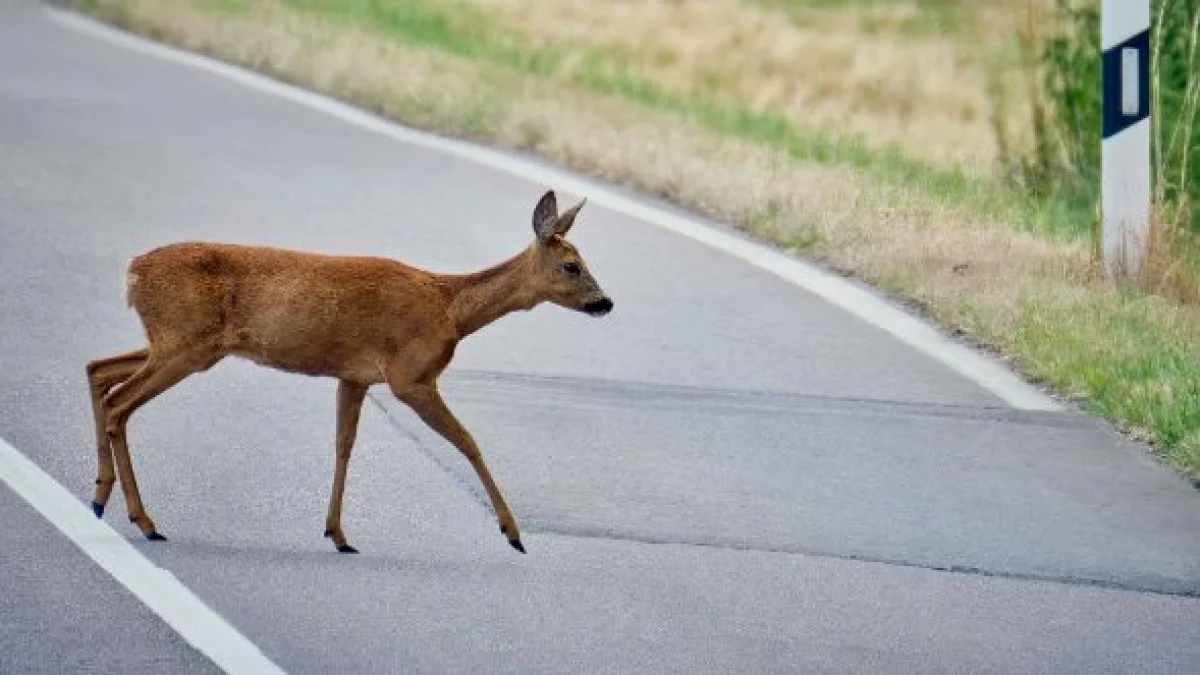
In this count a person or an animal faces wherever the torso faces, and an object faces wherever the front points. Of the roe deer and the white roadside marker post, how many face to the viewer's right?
1

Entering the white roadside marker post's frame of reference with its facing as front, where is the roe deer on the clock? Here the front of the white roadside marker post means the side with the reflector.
The roe deer is roughly at 1 o'clock from the white roadside marker post.

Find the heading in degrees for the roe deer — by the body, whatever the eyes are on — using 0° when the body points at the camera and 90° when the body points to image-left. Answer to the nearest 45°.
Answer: approximately 270°

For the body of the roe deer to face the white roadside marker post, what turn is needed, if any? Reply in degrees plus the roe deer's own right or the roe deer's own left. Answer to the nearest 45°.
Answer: approximately 45° to the roe deer's own left

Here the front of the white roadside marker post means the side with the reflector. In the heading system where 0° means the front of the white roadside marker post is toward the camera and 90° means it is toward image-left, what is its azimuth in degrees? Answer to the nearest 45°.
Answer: approximately 0°
